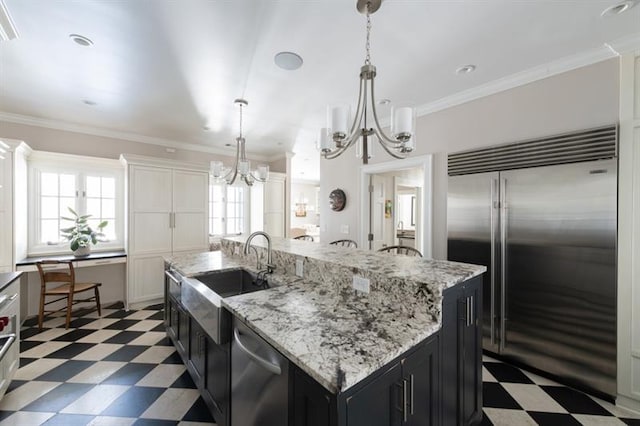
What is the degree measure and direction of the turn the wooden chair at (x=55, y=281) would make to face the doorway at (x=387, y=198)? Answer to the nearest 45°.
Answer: approximately 90° to its right

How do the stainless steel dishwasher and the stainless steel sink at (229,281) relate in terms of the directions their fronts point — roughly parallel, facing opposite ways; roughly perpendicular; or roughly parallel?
roughly parallel

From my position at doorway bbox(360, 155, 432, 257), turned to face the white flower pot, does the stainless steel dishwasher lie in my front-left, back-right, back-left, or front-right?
front-left

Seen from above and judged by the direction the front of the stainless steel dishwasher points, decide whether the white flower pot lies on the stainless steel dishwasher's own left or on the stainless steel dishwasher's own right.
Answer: on the stainless steel dishwasher's own right

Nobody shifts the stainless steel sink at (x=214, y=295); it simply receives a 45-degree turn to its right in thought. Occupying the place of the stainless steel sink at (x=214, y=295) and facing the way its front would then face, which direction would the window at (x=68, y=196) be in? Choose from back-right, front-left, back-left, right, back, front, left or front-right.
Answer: front-right

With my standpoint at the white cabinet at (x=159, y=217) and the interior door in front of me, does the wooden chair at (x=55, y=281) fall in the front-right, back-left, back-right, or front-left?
back-right

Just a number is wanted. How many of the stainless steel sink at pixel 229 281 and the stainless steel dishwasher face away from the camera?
0

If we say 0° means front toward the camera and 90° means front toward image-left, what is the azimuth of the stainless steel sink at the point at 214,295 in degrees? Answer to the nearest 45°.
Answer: approximately 45°

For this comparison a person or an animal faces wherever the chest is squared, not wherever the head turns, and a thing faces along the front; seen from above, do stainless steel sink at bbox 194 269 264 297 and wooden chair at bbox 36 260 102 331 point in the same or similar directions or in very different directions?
very different directions

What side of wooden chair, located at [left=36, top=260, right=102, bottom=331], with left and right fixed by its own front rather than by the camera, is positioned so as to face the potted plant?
front

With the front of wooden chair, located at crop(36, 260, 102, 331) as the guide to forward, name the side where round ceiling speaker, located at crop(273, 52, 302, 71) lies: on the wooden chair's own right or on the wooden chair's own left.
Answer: on the wooden chair's own right

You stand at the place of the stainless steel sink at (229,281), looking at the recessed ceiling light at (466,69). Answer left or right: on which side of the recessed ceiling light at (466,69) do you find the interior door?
left

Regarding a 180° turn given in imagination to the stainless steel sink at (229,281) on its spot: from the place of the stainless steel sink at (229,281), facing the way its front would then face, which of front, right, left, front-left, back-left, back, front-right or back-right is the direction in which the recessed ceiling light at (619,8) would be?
right

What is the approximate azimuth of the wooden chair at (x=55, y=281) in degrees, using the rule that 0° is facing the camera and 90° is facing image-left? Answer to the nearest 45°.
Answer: approximately 225°
